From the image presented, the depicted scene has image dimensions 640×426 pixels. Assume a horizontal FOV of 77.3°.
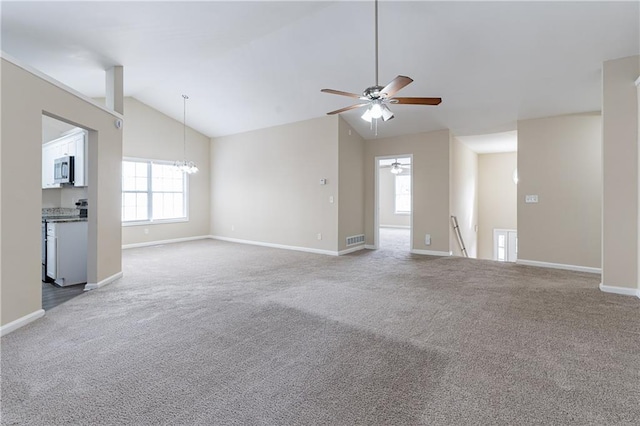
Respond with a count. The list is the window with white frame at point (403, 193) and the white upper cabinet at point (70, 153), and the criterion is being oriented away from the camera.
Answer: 0

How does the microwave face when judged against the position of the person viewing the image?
facing the viewer and to the left of the viewer

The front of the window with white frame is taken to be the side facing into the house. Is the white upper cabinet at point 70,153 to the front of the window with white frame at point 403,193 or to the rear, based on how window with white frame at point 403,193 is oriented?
to the front

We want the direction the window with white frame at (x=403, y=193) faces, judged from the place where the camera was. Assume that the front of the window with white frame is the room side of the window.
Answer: facing the viewer

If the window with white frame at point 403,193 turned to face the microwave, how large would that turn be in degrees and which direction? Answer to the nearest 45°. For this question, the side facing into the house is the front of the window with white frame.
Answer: approximately 45° to its right

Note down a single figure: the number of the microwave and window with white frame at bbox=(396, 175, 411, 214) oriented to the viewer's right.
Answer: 0

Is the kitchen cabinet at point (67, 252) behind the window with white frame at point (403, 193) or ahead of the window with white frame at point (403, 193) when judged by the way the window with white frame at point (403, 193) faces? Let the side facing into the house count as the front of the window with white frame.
ahead

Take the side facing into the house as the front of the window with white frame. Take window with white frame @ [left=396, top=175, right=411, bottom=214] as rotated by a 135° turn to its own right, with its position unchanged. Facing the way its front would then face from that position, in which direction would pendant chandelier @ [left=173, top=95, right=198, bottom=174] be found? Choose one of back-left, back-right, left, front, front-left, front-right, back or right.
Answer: left
